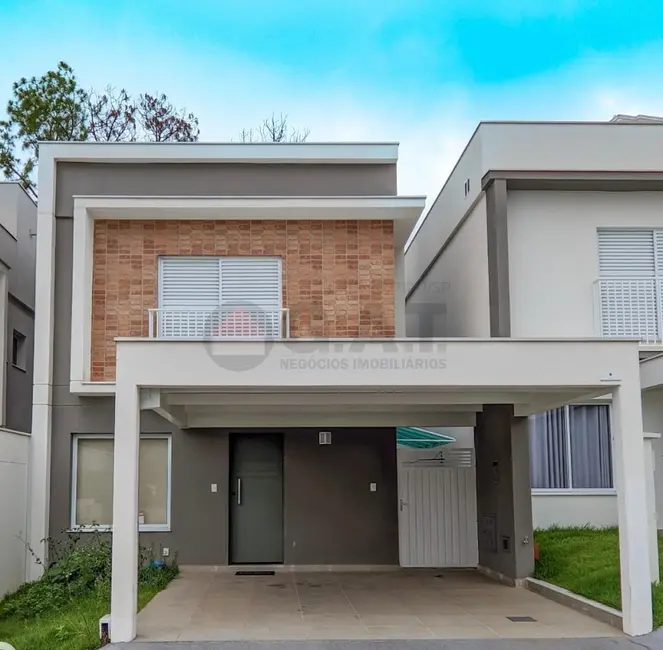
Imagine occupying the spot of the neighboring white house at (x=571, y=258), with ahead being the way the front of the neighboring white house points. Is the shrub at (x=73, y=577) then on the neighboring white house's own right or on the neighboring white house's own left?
on the neighboring white house's own right

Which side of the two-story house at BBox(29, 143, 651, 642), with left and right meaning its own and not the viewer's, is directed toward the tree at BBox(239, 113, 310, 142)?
back

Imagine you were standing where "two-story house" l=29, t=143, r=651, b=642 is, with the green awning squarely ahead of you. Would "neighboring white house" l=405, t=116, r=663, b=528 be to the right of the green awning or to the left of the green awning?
right

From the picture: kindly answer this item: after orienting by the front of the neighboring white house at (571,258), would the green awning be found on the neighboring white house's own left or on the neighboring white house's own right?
on the neighboring white house's own right

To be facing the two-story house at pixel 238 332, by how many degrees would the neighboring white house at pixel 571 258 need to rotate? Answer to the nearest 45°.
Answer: approximately 90° to its right

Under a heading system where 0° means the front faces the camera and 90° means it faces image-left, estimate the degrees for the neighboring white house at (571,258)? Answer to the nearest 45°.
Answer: approximately 0°

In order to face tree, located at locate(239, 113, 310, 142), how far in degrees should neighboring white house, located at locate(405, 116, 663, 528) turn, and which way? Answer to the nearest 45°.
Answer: approximately 135° to its right

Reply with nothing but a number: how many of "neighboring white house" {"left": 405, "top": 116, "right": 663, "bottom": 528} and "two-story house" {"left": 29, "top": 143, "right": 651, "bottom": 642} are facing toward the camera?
2

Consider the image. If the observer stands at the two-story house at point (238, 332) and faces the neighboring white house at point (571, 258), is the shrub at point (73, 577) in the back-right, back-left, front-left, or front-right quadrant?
back-right
